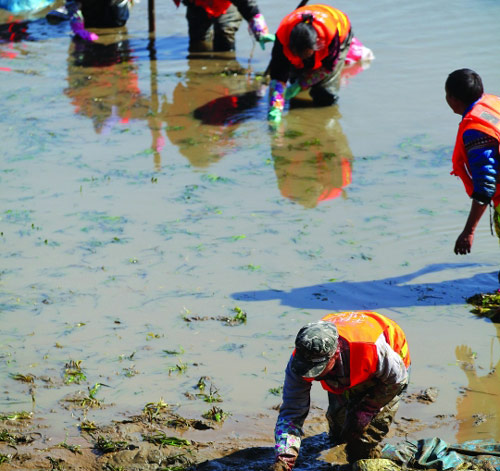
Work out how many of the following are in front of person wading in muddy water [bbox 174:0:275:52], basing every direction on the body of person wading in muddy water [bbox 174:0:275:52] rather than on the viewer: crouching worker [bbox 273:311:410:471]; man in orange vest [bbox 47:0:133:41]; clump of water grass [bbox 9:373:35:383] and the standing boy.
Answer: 3

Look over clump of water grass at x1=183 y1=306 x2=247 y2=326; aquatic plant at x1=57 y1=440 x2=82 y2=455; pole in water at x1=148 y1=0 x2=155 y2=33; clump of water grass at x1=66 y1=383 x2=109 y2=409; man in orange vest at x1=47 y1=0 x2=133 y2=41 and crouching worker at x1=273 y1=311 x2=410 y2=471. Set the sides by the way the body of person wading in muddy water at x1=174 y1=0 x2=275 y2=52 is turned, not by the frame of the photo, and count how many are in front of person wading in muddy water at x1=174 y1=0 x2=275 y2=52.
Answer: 4

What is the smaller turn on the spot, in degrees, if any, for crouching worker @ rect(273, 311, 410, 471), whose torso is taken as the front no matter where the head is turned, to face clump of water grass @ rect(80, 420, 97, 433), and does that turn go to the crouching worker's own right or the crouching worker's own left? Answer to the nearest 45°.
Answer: approximately 45° to the crouching worker's own right

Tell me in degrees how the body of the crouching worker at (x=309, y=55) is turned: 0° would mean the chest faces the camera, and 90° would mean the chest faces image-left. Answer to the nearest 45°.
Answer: approximately 45°

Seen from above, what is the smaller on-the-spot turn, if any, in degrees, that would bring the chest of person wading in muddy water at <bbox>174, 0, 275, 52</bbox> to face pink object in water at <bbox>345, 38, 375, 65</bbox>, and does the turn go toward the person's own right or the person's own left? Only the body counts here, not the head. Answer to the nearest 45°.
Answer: approximately 90° to the person's own left

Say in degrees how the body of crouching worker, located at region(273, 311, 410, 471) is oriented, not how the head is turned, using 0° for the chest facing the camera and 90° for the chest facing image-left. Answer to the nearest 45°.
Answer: approximately 45°

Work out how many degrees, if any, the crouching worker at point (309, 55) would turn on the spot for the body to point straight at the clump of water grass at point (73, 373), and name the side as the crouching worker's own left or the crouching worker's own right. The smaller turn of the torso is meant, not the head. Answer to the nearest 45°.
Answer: approximately 45° to the crouching worker's own left

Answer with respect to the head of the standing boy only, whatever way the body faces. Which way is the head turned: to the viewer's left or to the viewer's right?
to the viewer's left

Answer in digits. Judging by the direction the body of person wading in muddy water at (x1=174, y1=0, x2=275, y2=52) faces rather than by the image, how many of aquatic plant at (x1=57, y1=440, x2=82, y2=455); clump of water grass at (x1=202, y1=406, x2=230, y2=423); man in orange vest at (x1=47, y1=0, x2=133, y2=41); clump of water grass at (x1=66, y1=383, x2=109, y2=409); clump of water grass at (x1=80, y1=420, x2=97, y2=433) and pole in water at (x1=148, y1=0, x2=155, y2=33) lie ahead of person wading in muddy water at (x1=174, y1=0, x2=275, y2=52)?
4

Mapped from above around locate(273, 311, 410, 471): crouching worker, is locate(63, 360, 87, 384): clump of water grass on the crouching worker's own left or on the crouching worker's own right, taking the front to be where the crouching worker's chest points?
on the crouching worker's own right
